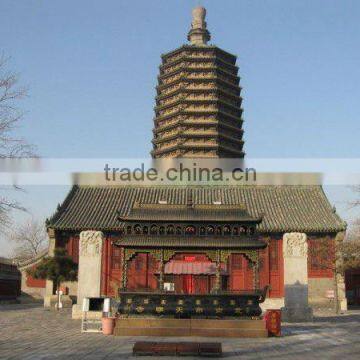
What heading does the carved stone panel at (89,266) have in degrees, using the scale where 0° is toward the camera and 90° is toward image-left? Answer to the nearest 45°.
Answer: approximately 0°

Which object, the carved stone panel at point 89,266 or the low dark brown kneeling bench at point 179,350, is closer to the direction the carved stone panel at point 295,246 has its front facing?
the low dark brown kneeling bench

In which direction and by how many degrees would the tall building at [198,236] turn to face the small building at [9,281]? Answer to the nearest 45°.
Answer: approximately 135° to its right

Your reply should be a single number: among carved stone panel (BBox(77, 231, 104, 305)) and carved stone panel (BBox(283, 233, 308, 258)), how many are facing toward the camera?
2

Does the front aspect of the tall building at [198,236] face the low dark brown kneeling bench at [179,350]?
yes
